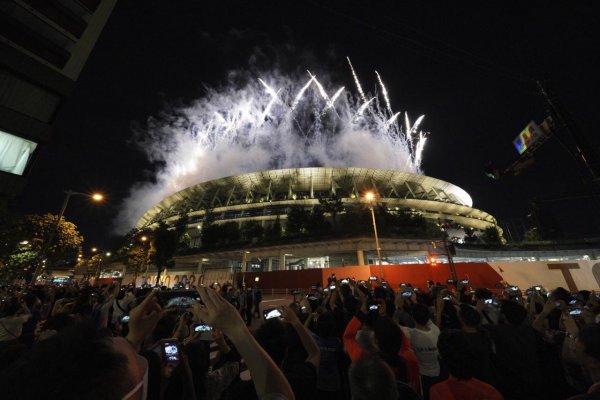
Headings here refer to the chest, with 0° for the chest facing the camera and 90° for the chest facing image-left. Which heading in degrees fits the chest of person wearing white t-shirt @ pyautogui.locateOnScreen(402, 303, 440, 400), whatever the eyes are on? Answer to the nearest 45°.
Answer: approximately 180°

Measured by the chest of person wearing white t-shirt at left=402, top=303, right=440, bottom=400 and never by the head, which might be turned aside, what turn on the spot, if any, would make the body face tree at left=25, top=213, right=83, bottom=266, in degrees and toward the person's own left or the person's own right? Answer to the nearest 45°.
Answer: approximately 90° to the person's own left

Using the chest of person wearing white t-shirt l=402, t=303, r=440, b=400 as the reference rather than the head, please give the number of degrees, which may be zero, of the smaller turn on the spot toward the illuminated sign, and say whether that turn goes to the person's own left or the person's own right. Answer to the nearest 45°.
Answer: approximately 45° to the person's own right

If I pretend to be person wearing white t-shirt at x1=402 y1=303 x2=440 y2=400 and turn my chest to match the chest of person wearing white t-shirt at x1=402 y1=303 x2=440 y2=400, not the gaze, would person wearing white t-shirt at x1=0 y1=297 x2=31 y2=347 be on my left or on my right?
on my left

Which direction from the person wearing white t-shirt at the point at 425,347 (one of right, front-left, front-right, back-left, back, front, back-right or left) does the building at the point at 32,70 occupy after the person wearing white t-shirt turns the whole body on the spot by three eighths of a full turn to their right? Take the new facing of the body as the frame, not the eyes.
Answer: back-right

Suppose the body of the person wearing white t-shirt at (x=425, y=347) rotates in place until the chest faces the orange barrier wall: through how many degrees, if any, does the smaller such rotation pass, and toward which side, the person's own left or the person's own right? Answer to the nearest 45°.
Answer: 0° — they already face it

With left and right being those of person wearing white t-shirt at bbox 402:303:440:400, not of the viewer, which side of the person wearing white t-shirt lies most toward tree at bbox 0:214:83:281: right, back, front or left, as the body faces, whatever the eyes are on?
left
